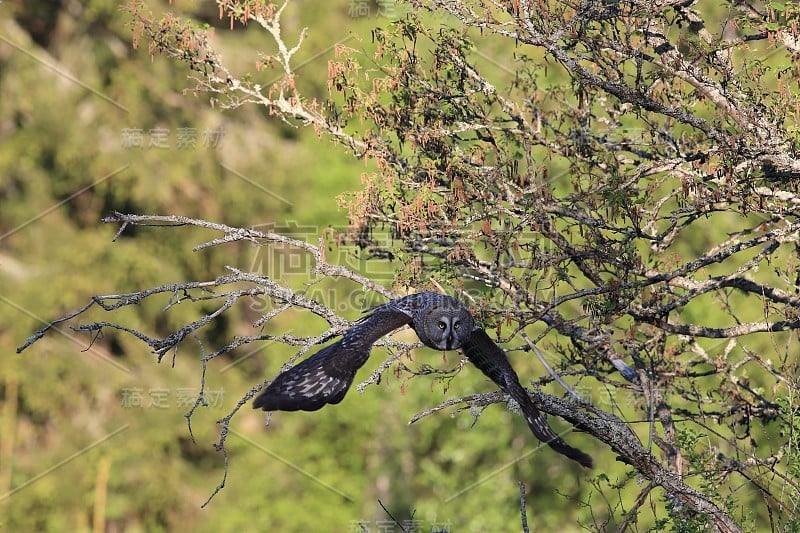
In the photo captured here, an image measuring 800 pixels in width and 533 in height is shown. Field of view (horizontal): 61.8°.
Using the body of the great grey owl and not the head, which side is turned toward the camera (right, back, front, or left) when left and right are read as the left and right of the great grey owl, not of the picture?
front
